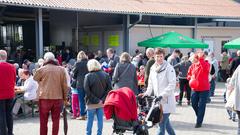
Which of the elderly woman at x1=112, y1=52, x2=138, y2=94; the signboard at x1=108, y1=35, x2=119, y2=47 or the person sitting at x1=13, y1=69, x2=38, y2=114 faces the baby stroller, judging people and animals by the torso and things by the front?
the signboard

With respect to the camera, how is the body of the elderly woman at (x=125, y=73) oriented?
away from the camera

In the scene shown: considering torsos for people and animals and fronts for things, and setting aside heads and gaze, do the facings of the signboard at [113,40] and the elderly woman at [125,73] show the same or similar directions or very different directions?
very different directions

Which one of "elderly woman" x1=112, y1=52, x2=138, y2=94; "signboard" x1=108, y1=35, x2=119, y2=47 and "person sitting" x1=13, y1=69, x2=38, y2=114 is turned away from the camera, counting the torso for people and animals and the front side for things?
the elderly woman

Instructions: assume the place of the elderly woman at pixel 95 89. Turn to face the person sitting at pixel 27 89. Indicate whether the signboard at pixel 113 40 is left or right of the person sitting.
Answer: right

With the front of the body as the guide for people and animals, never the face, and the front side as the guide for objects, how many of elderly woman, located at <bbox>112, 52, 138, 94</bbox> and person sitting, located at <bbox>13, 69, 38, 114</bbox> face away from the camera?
1
